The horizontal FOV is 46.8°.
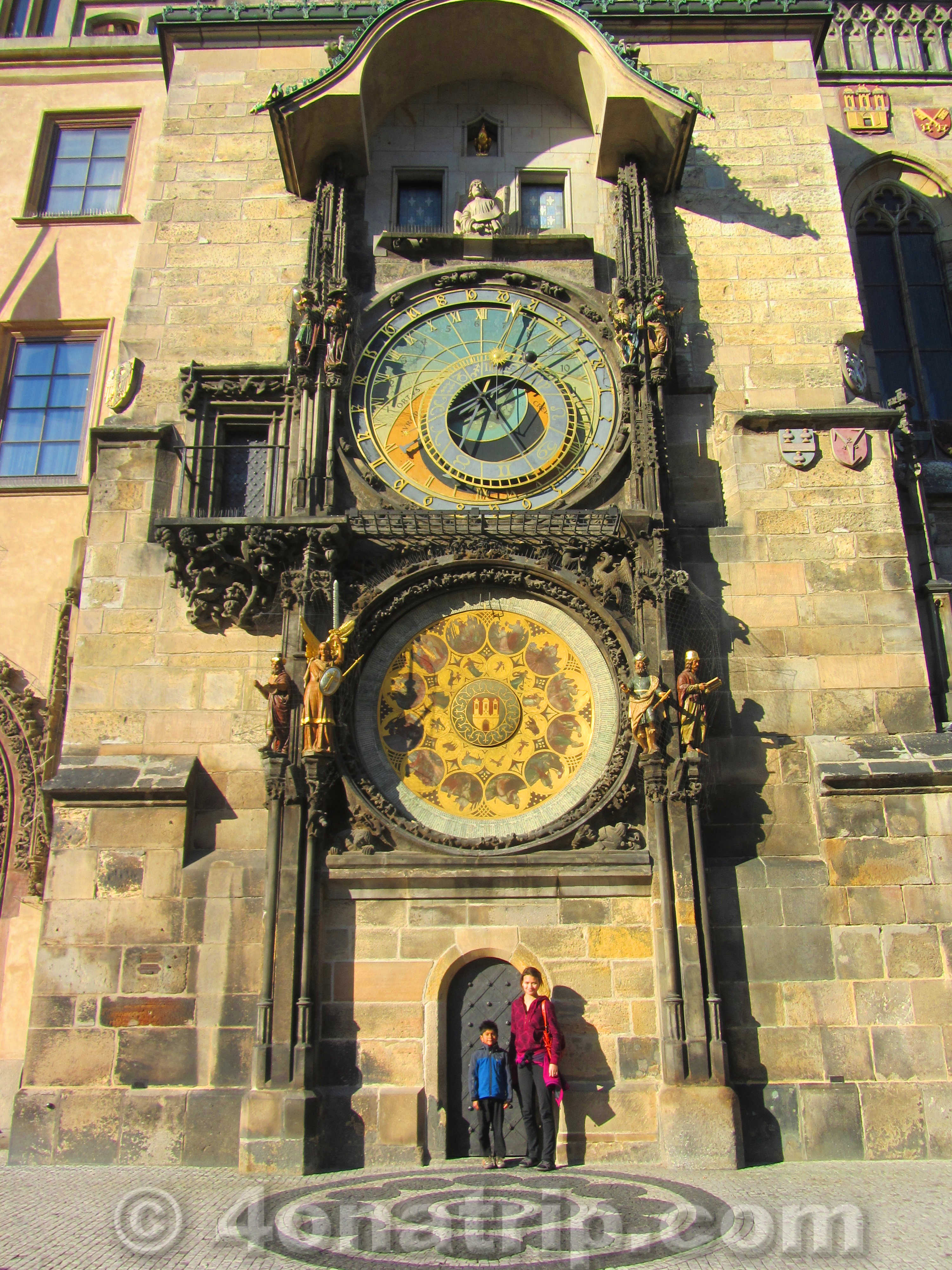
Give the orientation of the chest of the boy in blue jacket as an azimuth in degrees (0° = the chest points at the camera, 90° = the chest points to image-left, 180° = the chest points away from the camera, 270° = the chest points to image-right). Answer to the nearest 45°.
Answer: approximately 0°

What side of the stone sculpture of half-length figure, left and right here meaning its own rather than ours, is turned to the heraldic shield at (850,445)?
left

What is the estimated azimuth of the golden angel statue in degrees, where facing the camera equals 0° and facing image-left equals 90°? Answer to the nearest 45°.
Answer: approximately 0°
